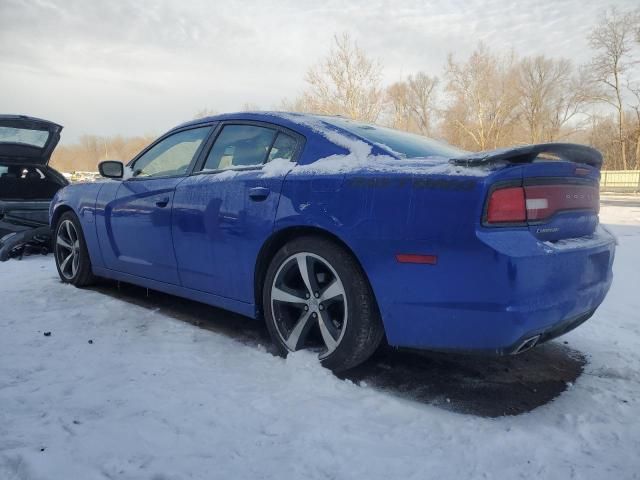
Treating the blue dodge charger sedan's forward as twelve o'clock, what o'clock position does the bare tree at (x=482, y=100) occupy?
The bare tree is roughly at 2 o'clock from the blue dodge charger sedan.

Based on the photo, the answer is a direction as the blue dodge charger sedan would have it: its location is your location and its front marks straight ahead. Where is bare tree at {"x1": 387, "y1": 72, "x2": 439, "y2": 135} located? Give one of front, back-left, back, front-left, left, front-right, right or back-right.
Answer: front-right

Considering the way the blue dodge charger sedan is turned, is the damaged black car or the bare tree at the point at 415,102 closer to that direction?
the damaged black car

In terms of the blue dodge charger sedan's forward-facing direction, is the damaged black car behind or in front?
in front

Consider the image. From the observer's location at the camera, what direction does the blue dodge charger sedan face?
facing away from the viewer and to the left of the viewer
